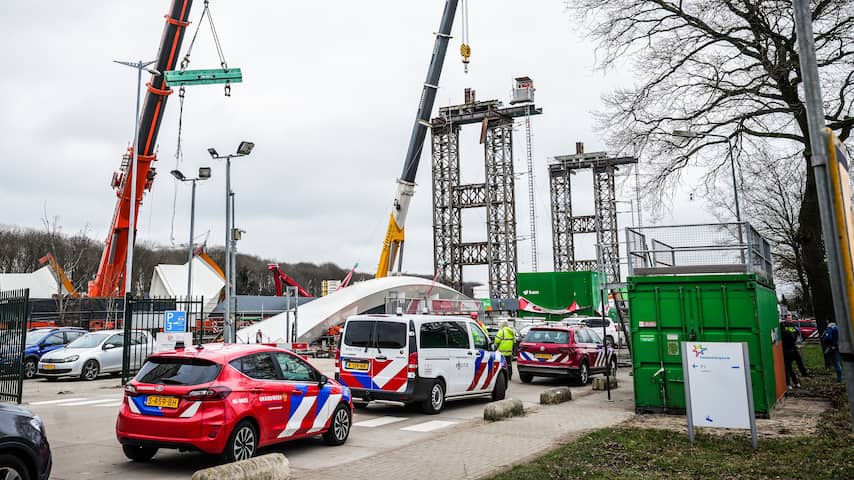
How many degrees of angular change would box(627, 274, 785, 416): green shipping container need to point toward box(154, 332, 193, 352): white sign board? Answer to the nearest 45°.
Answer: approximately 90° to its right

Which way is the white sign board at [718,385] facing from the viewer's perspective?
toward the camera

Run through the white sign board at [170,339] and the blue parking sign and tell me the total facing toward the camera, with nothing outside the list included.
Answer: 2

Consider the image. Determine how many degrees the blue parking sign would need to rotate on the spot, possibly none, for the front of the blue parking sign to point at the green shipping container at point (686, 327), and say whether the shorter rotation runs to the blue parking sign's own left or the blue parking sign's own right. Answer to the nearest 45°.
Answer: approximately 45° to the blue parking sign's own left

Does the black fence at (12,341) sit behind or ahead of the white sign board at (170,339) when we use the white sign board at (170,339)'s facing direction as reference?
ahead

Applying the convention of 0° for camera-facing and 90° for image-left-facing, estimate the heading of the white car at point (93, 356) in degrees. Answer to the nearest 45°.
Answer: approximately 45°

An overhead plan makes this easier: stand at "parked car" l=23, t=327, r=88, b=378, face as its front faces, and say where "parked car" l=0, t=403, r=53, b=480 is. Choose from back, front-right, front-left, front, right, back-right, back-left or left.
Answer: front-left

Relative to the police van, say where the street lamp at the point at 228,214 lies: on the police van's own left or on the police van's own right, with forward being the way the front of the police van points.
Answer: on the police van's own left

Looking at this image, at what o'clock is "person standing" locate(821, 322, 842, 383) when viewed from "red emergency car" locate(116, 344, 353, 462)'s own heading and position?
The person standing is roughly at 1 o'clock from the red emergency car.

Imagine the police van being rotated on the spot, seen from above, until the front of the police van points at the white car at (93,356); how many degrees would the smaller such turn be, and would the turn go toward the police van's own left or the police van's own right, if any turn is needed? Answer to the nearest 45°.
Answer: approximately 90° to the police van's own left

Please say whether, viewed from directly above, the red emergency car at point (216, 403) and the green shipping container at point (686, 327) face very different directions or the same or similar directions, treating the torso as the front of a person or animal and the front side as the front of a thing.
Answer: very different directions
